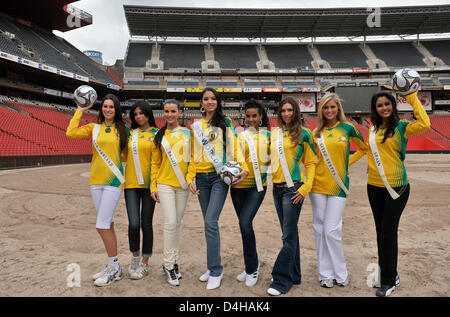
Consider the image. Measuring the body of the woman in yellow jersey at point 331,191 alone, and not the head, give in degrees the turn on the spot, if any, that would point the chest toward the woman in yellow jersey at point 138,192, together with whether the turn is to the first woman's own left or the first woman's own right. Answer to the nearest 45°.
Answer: approximately 90° to the first woman's own right

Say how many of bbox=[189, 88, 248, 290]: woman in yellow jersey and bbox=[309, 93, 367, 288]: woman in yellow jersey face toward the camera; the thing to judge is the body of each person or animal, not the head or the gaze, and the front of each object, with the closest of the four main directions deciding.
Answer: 2

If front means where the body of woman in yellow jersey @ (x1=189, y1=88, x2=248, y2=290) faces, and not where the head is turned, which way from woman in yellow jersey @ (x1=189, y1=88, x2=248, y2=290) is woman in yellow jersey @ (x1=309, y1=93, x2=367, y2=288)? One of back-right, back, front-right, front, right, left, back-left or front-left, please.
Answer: left

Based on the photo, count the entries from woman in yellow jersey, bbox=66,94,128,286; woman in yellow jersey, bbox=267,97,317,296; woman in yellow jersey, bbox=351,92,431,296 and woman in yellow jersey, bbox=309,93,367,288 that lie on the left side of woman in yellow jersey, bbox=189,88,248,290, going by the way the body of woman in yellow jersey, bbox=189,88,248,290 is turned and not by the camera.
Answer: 3

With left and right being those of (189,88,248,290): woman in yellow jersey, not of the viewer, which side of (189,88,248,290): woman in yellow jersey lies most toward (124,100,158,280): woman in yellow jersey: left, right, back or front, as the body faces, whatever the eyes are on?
right

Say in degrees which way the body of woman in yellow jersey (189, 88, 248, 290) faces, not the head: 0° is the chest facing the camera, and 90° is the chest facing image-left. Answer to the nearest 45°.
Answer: approximately 0°
